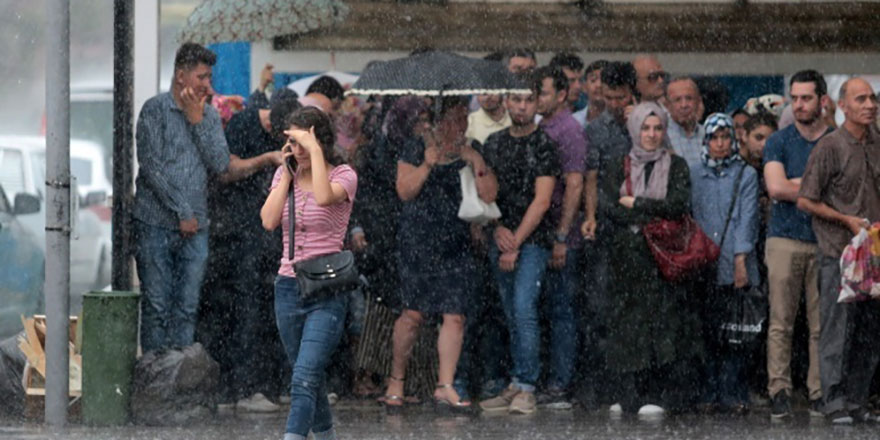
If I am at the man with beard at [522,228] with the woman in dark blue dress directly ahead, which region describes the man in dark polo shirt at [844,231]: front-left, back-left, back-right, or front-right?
back-left

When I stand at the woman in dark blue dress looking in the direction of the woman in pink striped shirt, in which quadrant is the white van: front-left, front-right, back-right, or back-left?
back-right

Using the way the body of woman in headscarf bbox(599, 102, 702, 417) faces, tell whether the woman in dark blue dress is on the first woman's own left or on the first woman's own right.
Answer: on the first woman's own right

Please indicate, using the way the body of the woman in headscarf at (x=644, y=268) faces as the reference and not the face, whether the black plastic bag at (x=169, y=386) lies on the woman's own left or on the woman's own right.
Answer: on the woman's own right

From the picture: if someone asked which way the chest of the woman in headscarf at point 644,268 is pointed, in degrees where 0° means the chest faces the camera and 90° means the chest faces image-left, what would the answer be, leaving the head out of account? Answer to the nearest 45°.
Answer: approximately 0°

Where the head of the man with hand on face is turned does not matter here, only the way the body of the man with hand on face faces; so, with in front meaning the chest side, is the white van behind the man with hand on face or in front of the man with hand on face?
behind

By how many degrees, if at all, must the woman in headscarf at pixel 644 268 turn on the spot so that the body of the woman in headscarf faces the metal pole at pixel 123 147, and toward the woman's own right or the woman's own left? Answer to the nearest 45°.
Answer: approximately 90° to the woman's own right

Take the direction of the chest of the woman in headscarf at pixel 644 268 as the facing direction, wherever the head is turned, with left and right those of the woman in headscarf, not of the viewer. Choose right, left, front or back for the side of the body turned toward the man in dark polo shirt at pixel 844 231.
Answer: left
